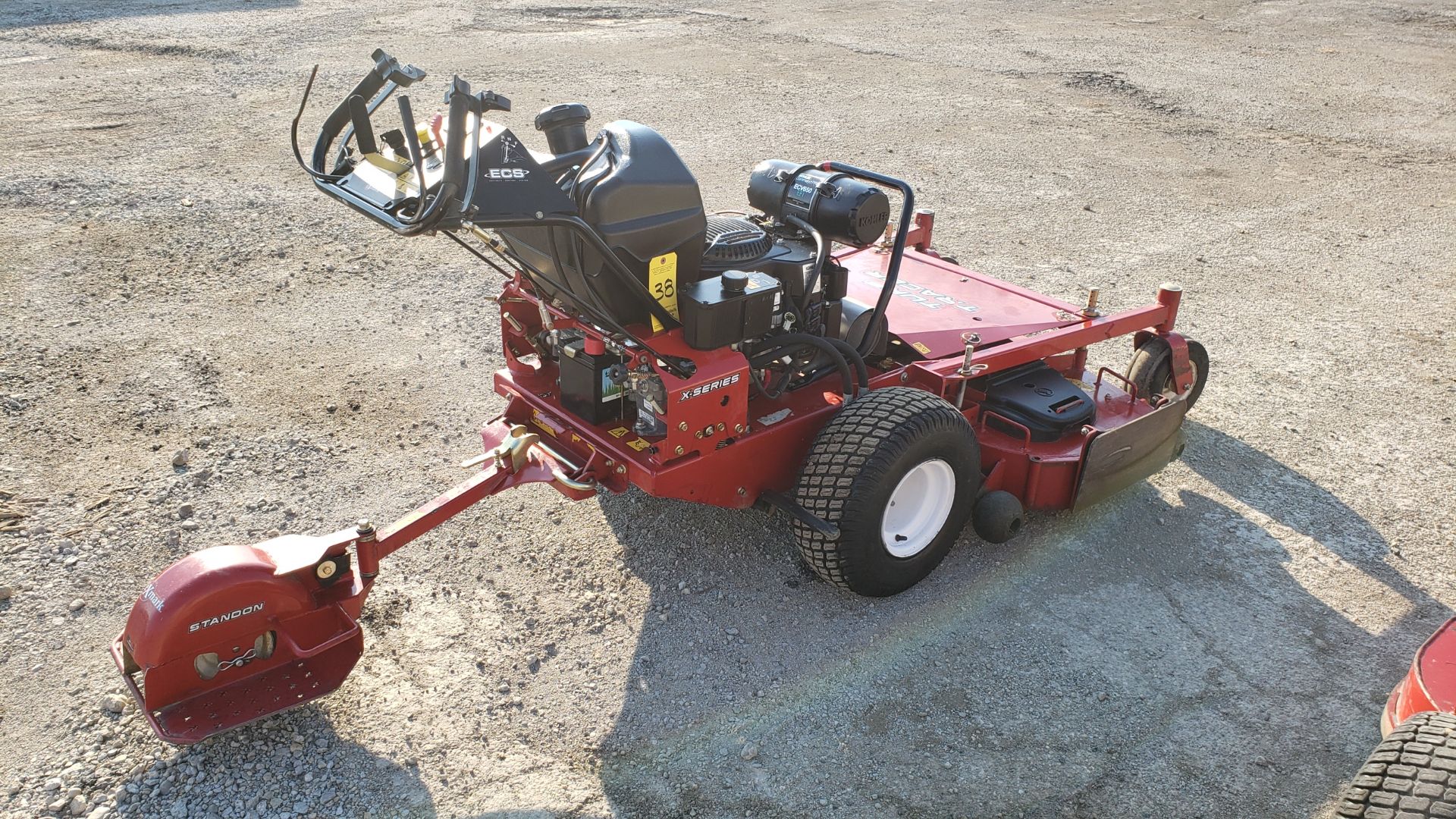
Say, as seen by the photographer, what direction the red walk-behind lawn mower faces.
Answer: facing away from the viewer and to the right of the viewer

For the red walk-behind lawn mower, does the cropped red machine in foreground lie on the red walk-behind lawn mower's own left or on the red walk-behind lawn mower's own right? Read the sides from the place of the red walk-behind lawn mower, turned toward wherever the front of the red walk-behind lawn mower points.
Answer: on the red walk-behind lawn mower's own right
